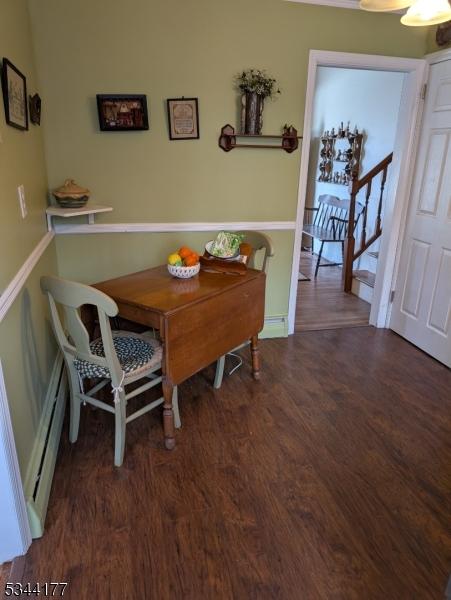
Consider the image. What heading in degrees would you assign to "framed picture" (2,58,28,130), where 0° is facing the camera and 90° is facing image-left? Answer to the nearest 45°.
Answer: approximately 315°

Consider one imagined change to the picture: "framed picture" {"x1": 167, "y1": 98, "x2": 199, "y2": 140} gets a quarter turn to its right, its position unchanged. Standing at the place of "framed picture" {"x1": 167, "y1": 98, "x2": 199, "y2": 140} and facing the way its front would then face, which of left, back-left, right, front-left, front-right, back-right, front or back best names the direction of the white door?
back

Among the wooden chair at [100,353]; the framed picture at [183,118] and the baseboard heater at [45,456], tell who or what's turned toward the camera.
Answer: the framed picture

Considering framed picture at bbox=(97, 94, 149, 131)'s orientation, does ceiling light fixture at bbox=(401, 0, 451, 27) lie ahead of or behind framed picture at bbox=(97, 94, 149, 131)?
ahead

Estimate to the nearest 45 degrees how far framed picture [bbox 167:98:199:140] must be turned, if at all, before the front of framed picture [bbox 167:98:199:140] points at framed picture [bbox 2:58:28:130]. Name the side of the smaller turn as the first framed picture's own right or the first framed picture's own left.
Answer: approximately 45° to the first framed picture's own right

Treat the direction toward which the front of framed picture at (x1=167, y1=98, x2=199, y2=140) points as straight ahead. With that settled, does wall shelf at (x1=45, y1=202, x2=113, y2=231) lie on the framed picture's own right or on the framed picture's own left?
on the framed picture's own right

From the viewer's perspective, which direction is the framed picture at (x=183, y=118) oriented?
toward the camera

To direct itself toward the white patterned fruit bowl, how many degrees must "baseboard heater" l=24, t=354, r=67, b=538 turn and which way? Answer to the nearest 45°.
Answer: approximately 45° to its left

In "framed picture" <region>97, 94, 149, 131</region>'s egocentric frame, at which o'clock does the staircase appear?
The staircase is roughly at 8 o'clock from the framed picture.

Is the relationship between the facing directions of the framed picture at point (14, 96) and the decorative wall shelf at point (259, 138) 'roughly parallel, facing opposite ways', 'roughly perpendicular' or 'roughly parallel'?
roughly perpendicular

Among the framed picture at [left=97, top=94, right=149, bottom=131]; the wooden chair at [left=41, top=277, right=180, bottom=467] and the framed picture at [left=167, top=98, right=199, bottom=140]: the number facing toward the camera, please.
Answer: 2

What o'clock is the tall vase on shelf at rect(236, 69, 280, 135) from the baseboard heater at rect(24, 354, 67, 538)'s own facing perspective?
The tall vase on shelf is roughly at 11 o'clock from the baseboard heater.

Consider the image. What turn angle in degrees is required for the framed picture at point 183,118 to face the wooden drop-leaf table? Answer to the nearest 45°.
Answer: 0° — it already faces it

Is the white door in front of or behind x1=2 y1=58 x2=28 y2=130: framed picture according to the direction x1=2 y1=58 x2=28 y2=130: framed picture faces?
in front

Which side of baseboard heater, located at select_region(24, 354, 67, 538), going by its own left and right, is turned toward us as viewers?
right
